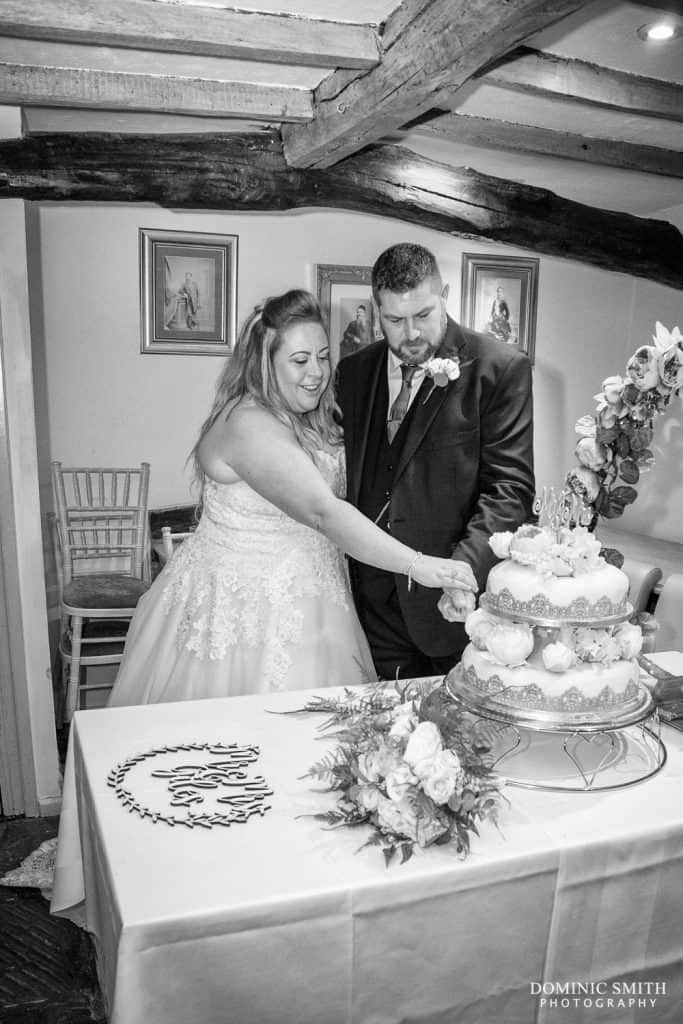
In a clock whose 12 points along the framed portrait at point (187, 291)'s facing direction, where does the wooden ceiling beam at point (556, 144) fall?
The wooden ceiling beam is roughly at 10 o'clock from the framed portrait.

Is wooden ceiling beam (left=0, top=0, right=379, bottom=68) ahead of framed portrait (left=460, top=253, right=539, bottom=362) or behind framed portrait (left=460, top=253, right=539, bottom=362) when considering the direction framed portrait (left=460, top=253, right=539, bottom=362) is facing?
ahead

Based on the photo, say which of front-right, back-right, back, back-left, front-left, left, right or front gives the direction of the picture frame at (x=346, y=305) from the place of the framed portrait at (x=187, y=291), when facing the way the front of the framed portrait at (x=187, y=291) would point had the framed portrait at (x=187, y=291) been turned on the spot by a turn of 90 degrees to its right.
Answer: back

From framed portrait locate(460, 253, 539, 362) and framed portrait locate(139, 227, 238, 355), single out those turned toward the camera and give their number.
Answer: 2

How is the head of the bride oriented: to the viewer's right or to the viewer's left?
to the viewer's right

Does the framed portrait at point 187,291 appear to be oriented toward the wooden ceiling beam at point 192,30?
yes

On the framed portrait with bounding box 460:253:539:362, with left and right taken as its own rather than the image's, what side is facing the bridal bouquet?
front

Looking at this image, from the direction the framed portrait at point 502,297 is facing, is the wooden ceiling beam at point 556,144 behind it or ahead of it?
ahead

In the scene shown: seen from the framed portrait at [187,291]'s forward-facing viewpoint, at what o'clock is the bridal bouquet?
The bridal bouquet is roughly at 12 o'clock from the framed portrait.

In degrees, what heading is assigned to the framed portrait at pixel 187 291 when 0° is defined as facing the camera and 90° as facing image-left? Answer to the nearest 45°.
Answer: approximately 0°

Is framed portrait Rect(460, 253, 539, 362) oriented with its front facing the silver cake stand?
yes
